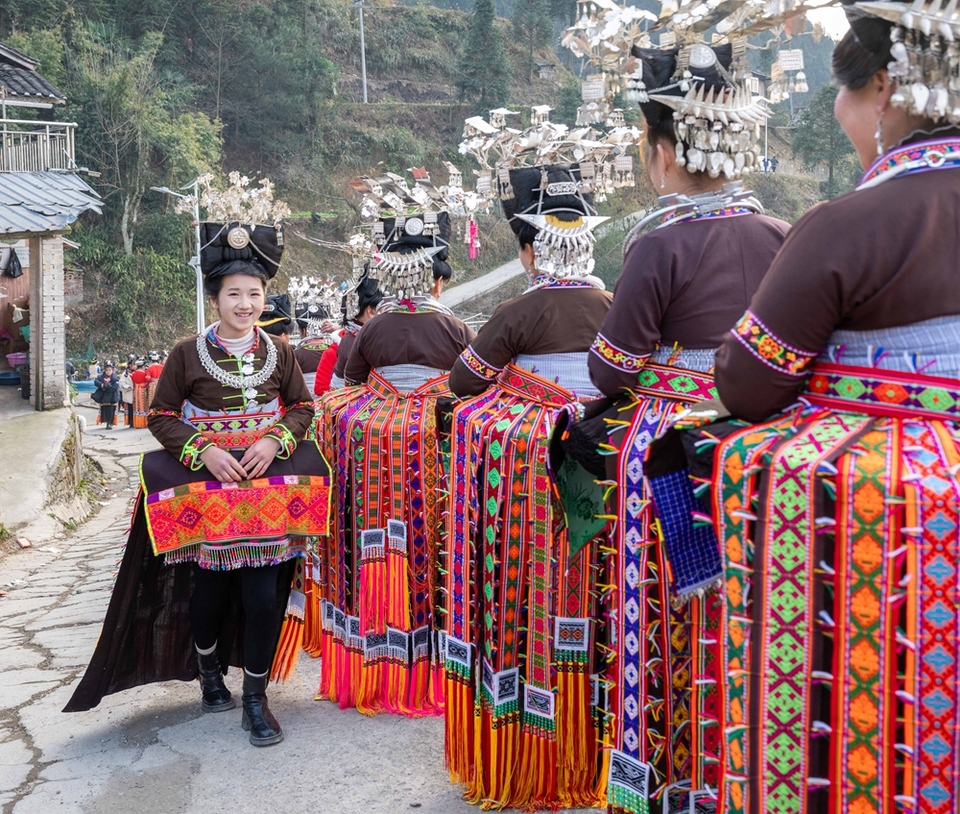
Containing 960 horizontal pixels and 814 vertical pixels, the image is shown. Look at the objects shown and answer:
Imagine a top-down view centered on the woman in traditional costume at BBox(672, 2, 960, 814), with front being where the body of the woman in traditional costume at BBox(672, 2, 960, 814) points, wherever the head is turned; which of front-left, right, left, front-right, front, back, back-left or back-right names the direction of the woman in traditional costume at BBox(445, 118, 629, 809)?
front

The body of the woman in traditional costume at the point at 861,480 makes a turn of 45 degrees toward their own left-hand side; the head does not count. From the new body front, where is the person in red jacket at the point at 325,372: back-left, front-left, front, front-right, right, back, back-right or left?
front-right

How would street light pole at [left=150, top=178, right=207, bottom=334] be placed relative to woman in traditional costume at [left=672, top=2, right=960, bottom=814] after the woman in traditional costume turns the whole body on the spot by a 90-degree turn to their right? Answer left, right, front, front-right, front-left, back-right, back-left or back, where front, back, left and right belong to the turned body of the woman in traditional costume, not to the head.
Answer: left

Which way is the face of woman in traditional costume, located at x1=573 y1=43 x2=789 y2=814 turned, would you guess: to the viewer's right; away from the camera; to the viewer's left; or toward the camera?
away from the camera

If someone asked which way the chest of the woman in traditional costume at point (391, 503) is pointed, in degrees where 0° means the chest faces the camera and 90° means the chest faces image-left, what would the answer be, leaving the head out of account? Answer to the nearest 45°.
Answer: approximately 180°

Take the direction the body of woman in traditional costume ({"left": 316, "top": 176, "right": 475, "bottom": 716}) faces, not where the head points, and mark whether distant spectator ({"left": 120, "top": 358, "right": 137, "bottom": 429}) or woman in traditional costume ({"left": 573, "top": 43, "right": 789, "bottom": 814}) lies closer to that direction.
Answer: the distant spectator

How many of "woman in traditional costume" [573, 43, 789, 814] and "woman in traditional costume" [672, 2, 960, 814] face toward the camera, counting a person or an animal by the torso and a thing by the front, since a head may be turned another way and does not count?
0

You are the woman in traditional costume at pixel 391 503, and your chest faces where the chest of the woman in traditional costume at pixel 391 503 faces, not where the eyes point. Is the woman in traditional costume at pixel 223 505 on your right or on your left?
on your left

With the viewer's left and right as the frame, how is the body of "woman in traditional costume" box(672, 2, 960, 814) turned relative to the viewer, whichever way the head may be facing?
facing away from the viewer and to the left of the viewer

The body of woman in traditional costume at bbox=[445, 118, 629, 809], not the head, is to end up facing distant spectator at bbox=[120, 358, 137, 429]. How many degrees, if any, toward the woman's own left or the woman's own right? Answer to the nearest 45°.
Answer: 0° — they already face them

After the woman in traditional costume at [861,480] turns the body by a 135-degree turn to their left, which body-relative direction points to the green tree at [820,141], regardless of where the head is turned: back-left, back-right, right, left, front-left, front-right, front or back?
back

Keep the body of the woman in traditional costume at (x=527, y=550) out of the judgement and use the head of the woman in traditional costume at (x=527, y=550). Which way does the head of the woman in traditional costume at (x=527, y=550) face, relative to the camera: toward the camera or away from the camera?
away from the camera

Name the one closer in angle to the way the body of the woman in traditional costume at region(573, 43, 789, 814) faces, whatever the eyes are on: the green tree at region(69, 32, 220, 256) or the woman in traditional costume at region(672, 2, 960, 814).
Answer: the green tree

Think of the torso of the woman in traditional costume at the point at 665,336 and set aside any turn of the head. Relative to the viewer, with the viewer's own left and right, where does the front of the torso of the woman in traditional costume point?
facing away from the viewer and to the left of the viewer

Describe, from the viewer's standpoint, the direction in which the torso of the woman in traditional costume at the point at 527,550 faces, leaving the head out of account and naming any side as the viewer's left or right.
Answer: facing away from the viewer and to the left of the viewer

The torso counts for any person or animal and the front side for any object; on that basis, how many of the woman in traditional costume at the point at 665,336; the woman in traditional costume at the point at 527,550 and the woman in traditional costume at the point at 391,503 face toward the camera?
0
